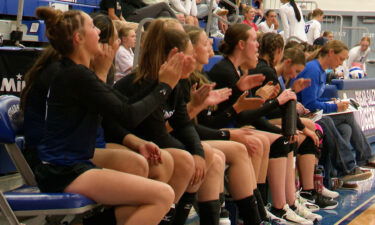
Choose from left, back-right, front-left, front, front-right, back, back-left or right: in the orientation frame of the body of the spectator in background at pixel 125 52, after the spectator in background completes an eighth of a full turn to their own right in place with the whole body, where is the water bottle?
front-left

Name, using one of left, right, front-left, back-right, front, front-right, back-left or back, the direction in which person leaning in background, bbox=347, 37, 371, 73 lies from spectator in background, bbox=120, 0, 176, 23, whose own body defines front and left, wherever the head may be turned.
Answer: front-left

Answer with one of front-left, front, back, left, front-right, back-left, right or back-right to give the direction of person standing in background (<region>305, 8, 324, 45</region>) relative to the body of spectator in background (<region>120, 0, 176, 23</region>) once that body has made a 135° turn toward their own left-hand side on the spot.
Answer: right

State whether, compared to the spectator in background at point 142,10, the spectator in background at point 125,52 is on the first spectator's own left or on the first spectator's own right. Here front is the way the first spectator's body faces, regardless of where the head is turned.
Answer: on the first spectator's own right

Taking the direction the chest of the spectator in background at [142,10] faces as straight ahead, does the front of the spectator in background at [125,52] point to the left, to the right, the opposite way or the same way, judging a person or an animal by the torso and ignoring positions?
the same way
